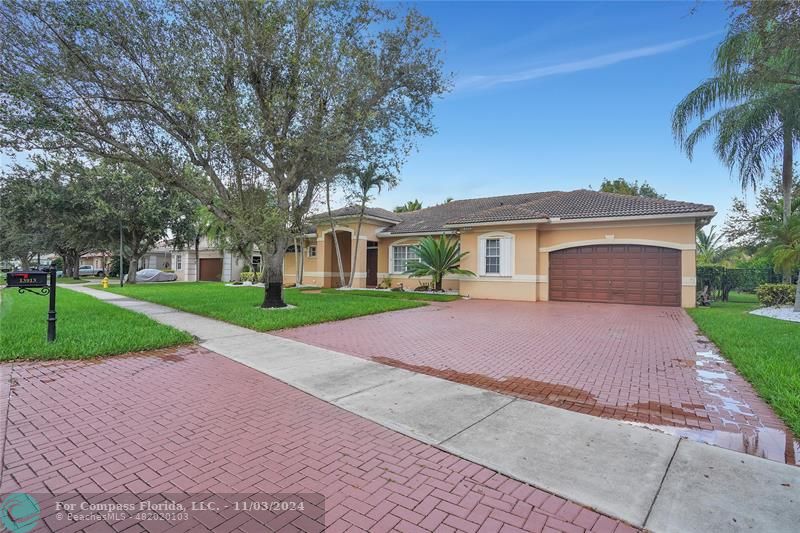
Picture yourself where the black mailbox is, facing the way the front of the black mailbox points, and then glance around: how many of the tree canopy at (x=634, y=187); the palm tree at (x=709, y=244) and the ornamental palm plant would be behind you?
3

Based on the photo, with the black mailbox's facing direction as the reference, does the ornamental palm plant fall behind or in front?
behind

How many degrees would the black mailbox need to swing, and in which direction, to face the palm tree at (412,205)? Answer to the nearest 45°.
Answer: approximately 135° to its right

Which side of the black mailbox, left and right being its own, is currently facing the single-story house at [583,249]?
back

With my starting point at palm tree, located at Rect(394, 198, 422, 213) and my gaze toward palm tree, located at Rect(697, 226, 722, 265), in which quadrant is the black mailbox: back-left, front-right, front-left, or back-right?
front-right

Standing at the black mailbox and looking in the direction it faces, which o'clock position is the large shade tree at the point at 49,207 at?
The large shade tree is roughly at 3 o'clock from the black mailbox.

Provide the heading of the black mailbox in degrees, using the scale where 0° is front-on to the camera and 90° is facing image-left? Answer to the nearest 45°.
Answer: approximately 90°

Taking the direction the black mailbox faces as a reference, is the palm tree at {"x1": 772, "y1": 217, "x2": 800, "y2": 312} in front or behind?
behind

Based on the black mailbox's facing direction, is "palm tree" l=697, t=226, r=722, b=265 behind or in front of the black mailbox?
behind

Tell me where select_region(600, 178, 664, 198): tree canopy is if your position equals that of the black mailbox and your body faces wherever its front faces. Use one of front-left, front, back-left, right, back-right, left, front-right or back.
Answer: back

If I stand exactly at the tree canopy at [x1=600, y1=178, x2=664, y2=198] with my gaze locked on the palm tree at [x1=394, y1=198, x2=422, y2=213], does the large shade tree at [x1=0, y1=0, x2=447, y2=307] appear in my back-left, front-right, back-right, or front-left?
front-left

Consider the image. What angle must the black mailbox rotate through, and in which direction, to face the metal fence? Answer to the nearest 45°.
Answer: approximately 180°

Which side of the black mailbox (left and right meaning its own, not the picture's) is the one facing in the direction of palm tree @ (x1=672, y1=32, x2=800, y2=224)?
back
